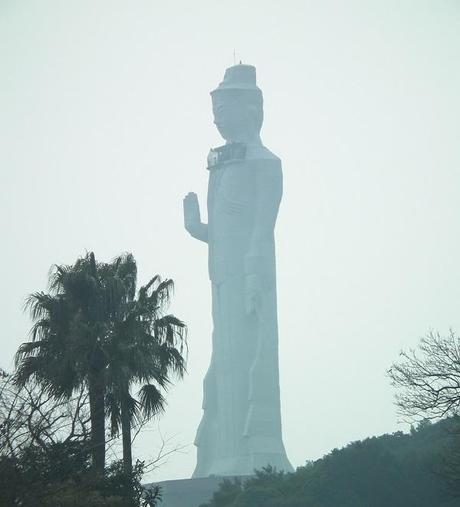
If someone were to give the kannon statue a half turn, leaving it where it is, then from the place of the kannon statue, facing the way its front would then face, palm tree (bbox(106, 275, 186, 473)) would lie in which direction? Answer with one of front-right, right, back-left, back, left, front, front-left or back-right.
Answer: back-right

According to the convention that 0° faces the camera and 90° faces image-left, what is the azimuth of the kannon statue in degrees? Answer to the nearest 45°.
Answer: approximately 45°

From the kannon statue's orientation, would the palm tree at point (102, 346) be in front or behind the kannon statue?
in front
